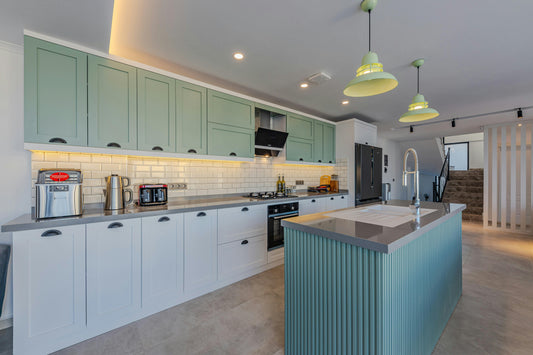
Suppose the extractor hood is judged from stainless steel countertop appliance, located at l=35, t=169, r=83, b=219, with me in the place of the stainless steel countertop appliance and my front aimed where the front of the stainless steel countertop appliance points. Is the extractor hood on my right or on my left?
on my left

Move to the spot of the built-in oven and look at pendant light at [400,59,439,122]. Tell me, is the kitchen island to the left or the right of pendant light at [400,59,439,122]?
right

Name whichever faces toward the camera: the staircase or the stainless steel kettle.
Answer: the staircase

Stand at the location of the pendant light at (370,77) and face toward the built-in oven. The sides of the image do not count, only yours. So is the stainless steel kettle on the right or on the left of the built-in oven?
left

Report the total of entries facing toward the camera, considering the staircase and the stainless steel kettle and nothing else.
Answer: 1

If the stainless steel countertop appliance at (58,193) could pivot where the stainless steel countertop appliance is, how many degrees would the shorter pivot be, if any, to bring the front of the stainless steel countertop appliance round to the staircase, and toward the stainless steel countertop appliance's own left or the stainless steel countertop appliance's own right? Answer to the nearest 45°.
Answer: approximately 90° to the stainless steel countertop appliance's own left

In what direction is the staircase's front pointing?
toward the camera

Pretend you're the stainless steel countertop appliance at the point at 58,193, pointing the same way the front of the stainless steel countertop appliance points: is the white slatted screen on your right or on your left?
on your left

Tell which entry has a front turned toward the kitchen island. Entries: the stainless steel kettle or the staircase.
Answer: the staircase

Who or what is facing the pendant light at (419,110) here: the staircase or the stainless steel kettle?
the staircase

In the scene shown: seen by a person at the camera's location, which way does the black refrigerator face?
facing the viewer and to the right of the viewer

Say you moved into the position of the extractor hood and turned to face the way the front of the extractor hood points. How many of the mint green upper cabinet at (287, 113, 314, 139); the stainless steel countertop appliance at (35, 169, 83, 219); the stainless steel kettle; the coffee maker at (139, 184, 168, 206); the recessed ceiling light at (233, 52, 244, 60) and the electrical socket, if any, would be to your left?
1

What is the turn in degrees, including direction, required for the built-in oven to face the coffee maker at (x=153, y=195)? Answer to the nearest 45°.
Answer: approximately 90° to its right
